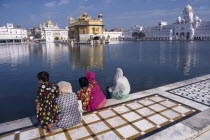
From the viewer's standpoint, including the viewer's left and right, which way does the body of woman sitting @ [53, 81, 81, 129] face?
facing away from the viewer and to the left of the viewer

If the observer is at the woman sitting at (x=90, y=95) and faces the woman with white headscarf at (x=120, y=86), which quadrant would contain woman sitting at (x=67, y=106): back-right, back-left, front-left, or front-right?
back-right

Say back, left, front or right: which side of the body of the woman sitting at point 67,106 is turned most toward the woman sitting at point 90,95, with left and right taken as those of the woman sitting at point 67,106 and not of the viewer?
right

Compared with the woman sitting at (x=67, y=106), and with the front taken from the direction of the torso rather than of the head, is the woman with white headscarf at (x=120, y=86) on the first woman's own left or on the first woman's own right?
on the first woman's own right

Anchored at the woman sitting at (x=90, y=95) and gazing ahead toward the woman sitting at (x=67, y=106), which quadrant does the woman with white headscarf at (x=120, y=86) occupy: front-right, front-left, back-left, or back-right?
back-left
